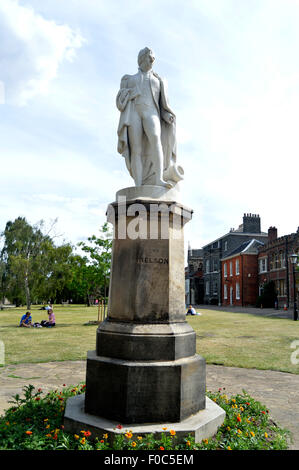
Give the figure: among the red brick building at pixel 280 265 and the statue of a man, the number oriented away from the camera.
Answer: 0

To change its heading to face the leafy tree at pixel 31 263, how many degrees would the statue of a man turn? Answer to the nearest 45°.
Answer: approximately 180°

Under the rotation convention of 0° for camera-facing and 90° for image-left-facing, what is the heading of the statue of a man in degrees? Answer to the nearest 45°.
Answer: approximately 0°

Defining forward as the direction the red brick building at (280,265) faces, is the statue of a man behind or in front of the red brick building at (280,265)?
in front

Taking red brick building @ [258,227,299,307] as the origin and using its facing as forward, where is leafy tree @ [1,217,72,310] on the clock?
The leafy tree is roughly at 1 o'clock from the red brick building.

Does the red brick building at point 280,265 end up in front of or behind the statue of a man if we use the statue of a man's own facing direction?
behind
